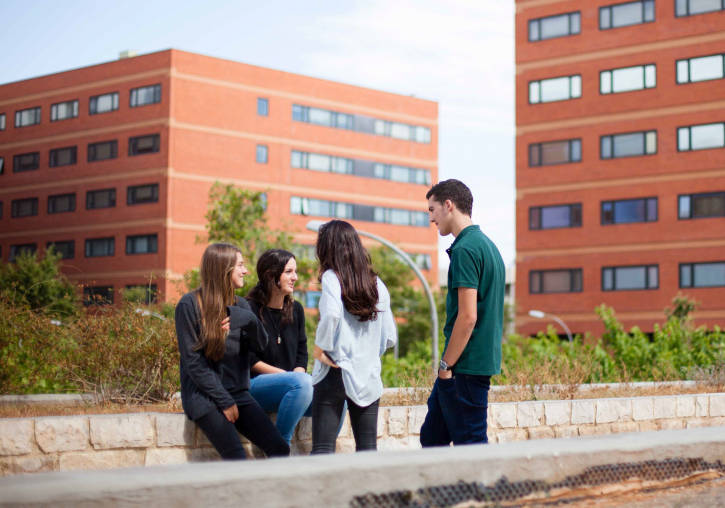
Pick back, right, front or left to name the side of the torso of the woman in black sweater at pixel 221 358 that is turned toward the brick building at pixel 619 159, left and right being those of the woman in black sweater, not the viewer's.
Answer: left

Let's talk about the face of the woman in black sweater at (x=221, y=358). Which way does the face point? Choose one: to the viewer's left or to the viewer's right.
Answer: to the viewer's right

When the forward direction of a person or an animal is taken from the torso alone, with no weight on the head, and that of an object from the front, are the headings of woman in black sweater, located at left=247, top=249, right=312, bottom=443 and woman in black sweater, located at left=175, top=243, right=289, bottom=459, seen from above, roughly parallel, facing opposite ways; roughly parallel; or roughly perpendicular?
roughly parallel

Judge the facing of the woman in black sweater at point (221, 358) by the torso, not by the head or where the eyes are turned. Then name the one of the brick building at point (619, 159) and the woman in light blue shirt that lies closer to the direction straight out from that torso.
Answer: the woman in light blue shirt

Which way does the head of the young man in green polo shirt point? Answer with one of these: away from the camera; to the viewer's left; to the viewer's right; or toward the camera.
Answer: to the viewer's left

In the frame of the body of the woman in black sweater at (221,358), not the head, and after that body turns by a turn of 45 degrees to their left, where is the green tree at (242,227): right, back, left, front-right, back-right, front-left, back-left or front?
left

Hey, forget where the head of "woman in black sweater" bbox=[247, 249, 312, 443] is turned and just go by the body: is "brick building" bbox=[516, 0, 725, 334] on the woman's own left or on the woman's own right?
on the woman's own left

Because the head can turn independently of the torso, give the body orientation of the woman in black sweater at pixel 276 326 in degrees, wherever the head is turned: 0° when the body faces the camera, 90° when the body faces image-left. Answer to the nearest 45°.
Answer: approximately 315°

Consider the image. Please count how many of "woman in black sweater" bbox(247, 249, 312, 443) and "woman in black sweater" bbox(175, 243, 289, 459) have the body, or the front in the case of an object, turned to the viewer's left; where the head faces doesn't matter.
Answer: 0

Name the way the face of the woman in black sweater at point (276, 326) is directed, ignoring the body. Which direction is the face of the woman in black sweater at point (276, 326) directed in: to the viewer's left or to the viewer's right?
to the viewer's right

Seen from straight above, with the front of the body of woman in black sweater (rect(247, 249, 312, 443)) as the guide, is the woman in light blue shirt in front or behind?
in front

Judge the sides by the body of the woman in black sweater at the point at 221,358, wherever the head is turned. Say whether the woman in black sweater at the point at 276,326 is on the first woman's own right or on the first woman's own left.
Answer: on the first woman's own left

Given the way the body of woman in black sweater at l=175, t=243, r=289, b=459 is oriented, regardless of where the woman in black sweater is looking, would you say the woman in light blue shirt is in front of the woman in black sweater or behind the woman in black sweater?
in front
